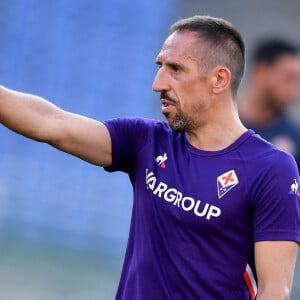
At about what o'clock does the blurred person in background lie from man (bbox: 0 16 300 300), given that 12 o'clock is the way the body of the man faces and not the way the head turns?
The blurred person in background is roughly at 5 o'clock from the man.

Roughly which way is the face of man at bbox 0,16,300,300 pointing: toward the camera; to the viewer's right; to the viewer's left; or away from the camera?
to the viewer's left

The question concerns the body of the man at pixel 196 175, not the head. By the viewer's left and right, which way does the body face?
facing the viewer and to the left of the viewer
